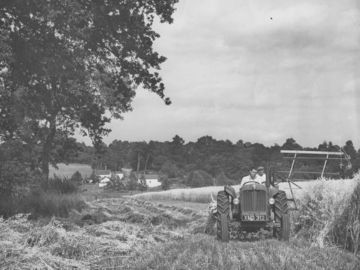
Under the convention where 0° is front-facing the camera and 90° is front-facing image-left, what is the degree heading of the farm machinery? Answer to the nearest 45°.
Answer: approximately 0°
